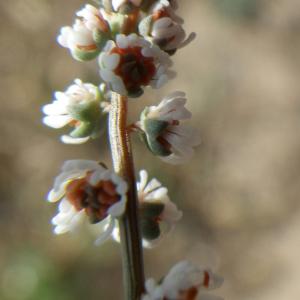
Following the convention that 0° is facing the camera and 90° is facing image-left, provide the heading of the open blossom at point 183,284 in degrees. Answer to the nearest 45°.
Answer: approximately 315°

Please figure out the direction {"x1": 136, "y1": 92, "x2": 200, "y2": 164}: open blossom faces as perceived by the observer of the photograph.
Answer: facing to the right of the viewer

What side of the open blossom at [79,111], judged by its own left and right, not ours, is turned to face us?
left
